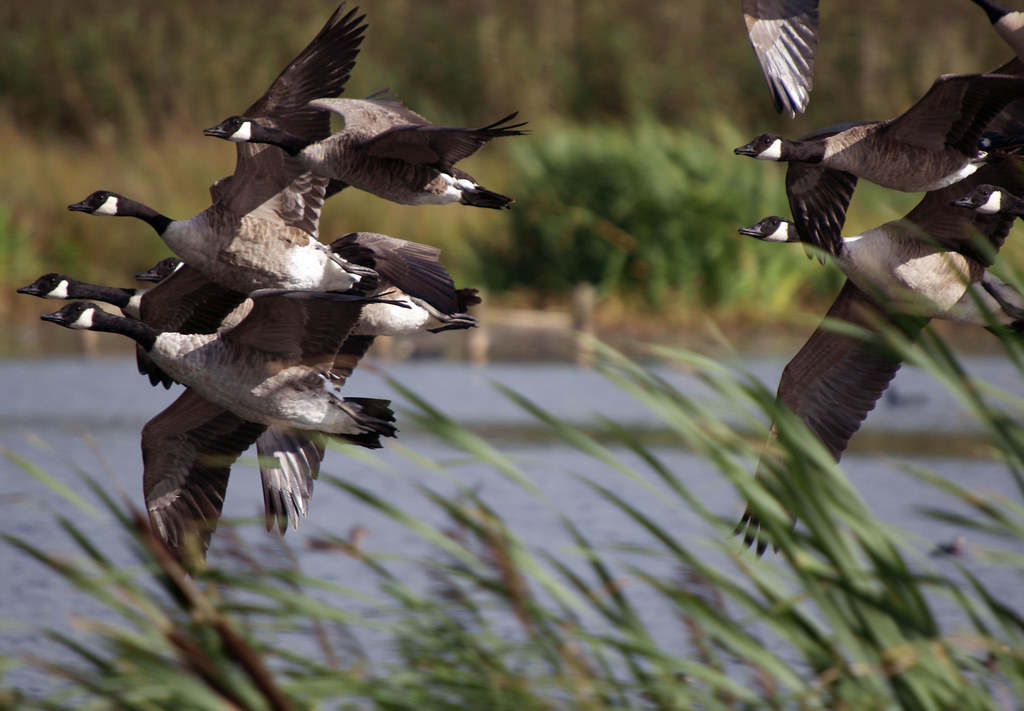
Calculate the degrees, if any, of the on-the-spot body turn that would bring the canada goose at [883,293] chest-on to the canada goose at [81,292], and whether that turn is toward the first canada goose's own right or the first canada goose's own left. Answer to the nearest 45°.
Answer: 0° — it already faces it

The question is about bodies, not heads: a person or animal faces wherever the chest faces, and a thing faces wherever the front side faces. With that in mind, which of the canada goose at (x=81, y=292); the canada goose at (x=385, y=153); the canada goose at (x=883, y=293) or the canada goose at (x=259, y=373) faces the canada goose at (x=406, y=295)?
the canada goose at (x=883, y=293)

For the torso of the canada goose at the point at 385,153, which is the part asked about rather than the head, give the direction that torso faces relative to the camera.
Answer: to the viewer's left

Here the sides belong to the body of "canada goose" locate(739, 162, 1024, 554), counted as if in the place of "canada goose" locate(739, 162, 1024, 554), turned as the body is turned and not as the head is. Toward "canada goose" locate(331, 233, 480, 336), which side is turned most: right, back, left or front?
front

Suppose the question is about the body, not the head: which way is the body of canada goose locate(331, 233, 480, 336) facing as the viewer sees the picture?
to the viewer's left

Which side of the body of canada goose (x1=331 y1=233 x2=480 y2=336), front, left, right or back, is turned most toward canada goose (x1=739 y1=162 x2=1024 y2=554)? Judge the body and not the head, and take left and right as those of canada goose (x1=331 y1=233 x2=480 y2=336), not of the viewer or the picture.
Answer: back

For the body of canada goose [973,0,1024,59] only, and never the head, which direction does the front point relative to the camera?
to the viewer's left

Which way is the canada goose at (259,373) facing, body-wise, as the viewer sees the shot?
to the viewer's left

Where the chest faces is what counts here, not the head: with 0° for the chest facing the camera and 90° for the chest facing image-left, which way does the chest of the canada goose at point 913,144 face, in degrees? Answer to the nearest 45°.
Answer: approximately 90°
